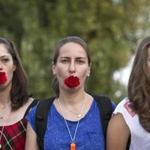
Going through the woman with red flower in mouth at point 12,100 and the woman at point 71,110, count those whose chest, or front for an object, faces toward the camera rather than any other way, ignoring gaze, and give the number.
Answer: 2

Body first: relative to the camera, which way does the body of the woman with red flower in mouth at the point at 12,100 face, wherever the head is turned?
toward the camera

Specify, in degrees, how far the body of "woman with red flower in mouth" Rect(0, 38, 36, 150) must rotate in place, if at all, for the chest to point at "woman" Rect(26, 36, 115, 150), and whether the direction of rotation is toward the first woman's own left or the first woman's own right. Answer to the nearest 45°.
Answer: approximately 45° to the first woman's own left

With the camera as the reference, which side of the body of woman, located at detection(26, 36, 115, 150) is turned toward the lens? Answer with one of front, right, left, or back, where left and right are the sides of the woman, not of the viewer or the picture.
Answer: front
